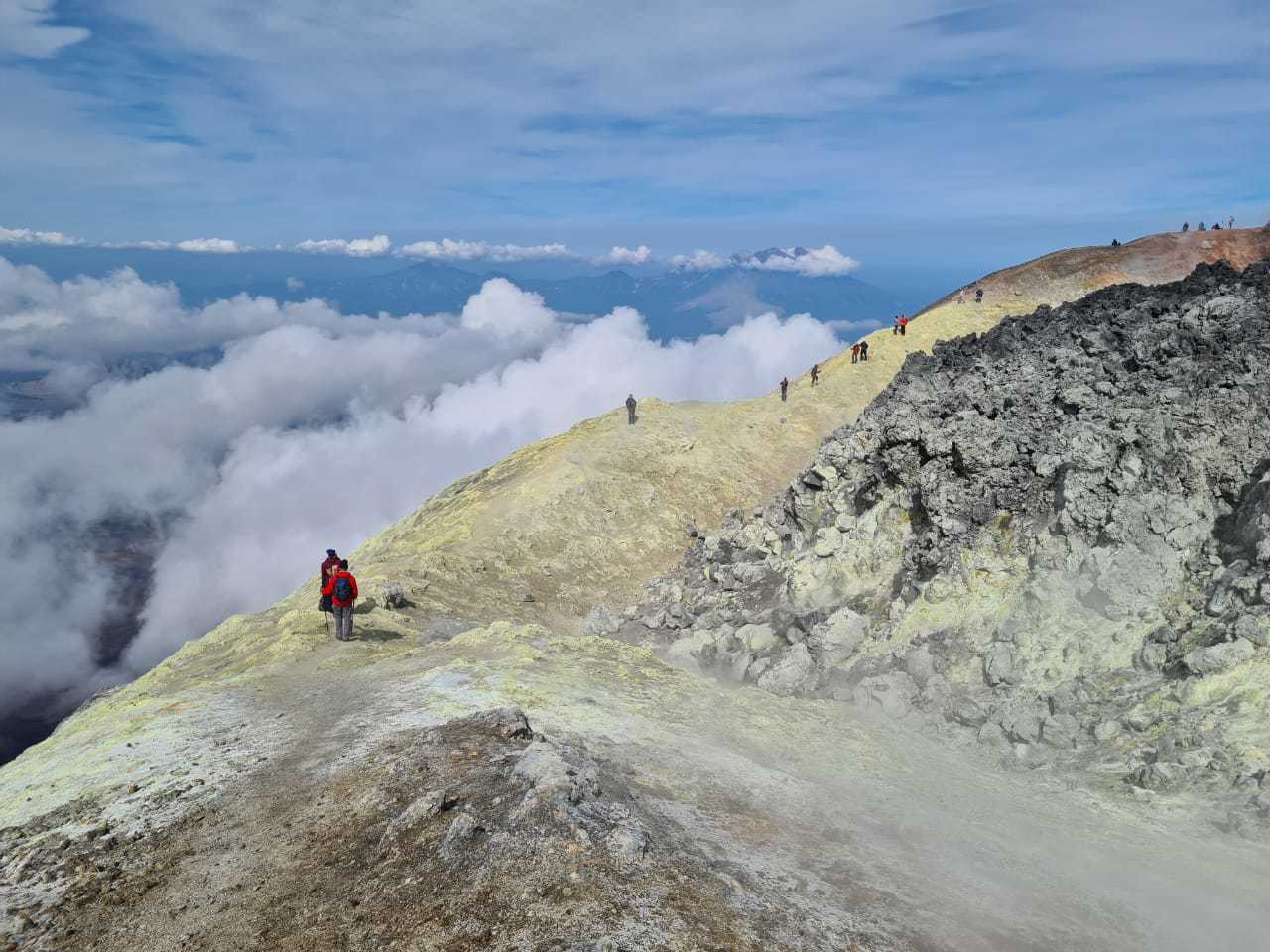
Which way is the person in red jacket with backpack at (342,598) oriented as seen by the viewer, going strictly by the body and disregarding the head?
away from the camera
